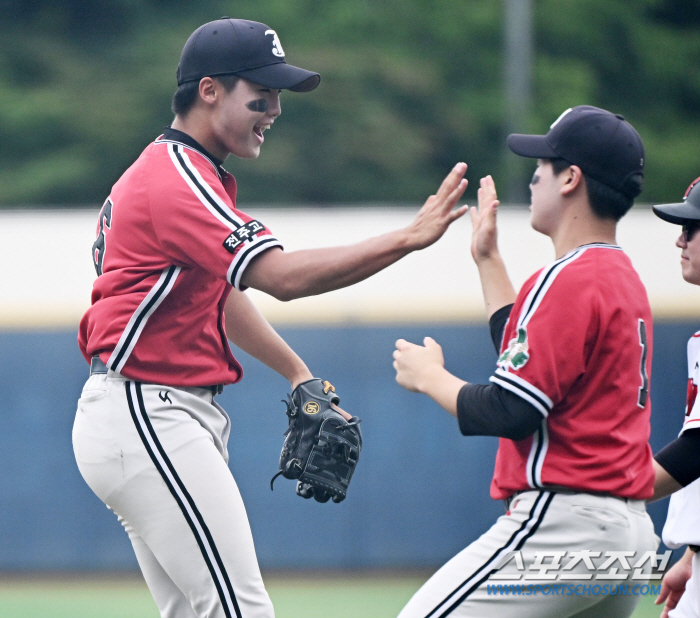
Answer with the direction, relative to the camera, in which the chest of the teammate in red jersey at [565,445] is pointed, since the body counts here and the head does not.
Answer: to the viewer's left

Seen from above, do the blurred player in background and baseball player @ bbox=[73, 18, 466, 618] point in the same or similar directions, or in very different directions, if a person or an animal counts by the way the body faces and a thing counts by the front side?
very different directions

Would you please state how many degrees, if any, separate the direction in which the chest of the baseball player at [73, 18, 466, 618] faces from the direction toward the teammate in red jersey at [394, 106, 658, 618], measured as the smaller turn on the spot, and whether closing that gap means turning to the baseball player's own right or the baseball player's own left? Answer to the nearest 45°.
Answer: approximately 45° to the baseball player's own right

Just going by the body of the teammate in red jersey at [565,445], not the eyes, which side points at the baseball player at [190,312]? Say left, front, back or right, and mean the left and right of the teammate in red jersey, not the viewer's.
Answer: front

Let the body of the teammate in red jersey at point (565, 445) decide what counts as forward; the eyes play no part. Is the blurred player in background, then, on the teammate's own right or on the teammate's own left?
on the teammate's own right

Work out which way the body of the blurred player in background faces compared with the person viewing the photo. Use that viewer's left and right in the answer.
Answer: facing the viewer and to the left of the viewer

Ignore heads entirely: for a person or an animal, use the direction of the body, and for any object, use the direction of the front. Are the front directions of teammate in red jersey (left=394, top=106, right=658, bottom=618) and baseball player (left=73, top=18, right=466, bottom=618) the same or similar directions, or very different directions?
very different directions

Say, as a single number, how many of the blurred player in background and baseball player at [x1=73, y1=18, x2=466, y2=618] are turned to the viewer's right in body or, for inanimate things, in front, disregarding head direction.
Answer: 1

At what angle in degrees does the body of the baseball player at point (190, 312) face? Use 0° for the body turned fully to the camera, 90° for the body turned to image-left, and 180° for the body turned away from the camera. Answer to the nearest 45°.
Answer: approximately 270°

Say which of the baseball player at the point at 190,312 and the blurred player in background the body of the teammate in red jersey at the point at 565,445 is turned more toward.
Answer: the baseball player

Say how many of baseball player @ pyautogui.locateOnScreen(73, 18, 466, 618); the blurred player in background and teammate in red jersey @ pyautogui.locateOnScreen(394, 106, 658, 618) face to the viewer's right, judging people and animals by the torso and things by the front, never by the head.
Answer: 1

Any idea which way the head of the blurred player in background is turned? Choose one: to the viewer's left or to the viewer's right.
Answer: to the viewer's left

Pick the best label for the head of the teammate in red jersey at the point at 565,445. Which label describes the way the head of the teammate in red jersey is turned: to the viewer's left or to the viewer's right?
to the viewer's left

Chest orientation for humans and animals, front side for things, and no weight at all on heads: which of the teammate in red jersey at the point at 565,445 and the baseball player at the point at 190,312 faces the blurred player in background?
the baseball player

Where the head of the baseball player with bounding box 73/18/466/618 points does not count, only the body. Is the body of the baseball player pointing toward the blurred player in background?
yes

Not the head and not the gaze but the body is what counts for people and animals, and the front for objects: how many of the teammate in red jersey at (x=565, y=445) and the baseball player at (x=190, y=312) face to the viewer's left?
1

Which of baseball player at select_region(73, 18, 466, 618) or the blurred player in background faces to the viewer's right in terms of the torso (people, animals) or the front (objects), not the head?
the baseball player

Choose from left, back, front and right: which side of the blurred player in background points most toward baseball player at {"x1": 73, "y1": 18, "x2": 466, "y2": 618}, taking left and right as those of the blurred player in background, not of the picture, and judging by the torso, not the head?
front
